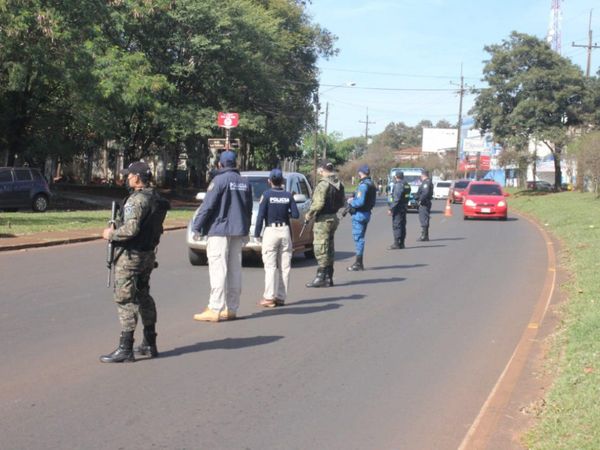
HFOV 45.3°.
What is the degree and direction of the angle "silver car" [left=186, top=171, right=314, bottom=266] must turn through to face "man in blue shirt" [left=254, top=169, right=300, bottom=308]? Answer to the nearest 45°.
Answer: approximately 45° to its left

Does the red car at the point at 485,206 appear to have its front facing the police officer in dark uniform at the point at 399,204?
yes

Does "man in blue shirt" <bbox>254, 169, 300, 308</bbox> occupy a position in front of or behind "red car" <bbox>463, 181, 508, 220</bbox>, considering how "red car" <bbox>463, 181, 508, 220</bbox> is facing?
in front

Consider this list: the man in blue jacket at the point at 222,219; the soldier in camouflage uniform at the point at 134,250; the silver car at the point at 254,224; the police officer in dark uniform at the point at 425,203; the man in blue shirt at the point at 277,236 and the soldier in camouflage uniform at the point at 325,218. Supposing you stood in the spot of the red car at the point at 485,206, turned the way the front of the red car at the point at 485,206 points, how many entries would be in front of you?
6

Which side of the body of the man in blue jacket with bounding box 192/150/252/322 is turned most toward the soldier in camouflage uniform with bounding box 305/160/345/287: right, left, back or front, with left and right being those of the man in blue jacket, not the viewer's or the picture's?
right

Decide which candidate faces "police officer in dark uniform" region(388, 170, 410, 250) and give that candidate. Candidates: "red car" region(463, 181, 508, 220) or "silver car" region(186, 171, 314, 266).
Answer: the red car

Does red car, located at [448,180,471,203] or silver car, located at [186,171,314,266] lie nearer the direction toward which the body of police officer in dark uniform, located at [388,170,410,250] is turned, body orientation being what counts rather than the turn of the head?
the silver car

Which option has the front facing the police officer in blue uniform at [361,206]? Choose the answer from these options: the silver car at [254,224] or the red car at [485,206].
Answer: the red car

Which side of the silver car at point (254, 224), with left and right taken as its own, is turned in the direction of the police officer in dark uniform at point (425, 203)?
back

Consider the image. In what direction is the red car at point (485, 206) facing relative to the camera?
toward the camera
